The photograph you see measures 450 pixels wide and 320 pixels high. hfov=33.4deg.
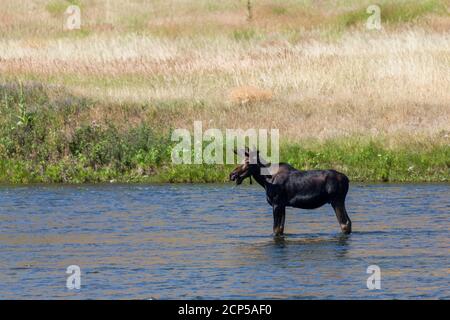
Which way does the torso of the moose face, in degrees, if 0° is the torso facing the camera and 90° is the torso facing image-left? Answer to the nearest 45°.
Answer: approximately 90°
